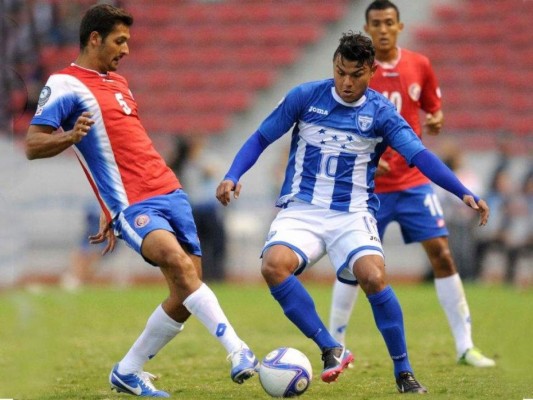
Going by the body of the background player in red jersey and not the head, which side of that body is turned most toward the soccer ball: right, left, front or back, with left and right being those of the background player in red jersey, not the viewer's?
front

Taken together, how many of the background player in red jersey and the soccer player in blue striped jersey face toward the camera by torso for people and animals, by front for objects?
2

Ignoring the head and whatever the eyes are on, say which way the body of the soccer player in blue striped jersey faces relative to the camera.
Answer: toward the camera

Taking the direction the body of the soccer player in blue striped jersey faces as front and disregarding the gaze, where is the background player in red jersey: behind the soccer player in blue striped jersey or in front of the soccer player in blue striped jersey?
behind

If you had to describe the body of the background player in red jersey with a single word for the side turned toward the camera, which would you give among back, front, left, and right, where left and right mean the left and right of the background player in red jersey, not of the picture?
front

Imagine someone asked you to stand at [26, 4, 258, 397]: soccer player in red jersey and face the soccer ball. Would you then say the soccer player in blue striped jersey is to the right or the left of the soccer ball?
left

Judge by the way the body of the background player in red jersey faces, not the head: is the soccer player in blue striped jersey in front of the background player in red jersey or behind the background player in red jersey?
in front

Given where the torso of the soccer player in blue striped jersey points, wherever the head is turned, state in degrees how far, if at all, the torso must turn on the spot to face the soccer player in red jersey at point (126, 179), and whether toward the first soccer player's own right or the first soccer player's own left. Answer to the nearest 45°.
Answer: approximately 90° to the first soccer player's own right

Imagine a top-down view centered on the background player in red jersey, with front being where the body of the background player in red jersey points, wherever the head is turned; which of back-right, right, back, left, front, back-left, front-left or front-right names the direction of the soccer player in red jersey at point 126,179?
front-right

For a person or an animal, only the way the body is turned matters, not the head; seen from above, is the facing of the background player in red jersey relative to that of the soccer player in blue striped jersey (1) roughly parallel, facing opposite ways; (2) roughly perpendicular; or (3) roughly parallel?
roughly parallel

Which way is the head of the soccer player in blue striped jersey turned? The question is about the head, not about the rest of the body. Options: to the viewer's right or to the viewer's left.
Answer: to the viewer's left
